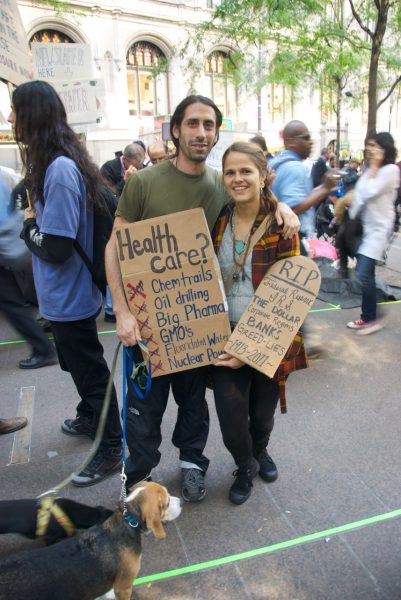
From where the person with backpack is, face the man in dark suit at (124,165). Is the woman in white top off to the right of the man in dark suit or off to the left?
right

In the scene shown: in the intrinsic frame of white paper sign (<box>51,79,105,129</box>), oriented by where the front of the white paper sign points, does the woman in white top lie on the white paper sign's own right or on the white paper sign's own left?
on the white paper sign's own left

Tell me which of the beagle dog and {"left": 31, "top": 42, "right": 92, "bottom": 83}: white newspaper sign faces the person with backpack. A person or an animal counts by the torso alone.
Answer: the white newspaper sign

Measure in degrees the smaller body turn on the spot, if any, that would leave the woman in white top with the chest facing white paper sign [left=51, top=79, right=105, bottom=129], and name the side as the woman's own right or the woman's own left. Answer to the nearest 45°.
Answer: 0° — they already face it

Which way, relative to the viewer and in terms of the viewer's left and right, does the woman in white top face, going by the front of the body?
facing to the left of the viewer

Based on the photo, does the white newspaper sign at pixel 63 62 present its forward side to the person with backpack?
yes

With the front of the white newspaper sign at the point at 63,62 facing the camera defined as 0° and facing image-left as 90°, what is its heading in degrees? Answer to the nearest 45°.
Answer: approximately 0°

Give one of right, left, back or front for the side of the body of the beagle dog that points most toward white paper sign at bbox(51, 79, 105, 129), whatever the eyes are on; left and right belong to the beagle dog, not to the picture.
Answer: left

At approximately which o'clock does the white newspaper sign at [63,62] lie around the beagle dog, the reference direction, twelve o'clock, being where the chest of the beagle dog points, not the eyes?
The white newspaper sign is roughly at 9 o'clock from the beagle dog.

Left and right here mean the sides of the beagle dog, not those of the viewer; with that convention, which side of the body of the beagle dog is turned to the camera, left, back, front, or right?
right

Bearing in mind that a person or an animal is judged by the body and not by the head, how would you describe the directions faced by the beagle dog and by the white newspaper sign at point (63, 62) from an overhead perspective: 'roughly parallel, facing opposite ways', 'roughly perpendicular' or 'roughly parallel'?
roughly perpendicular
